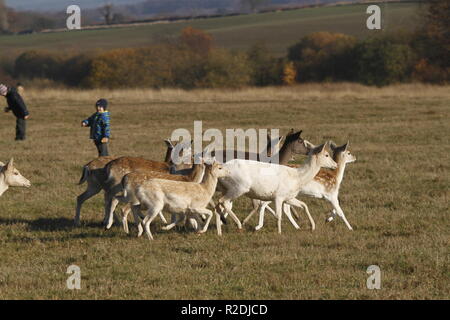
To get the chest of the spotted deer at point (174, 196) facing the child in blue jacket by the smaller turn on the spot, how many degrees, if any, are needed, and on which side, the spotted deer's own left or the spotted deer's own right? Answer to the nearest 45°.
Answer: approximately 90° to the spotted deer's own left

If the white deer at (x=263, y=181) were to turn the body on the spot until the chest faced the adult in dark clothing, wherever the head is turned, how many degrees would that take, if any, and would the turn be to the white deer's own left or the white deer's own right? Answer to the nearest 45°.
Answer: approximately 135° to the white deer's own left

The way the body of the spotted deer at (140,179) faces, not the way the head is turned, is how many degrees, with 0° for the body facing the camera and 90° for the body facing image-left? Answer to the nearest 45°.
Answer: approximately 270°

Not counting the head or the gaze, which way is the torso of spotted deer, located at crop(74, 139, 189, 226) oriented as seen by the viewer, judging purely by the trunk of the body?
to the viewer's right

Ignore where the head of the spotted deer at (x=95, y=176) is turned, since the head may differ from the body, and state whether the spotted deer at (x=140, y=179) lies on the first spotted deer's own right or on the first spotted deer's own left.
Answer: on the first spotted deer's own right

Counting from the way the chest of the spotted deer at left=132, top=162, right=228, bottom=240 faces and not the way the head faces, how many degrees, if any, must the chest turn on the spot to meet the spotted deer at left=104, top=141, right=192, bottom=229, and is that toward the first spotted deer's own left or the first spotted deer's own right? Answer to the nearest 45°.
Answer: approximately 135° to the first spotted deer's own left

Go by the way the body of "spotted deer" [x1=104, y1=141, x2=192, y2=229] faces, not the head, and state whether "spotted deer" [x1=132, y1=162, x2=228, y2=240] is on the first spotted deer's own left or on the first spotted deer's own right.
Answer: on the first spotted deer's own right

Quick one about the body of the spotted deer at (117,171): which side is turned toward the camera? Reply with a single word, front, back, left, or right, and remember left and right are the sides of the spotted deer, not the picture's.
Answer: right
